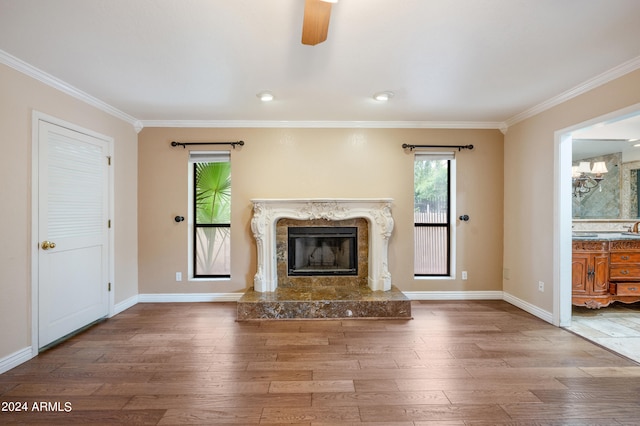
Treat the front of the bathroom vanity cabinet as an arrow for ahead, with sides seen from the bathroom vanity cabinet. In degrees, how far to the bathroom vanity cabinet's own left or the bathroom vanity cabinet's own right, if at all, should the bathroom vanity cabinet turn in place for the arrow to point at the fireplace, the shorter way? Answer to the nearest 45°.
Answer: approximately 45° to the bathroom vanity cabinet's own right

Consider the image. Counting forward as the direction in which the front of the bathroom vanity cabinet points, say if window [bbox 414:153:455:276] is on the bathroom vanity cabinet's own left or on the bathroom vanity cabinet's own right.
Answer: on the bathroom vanity cabinet's own right

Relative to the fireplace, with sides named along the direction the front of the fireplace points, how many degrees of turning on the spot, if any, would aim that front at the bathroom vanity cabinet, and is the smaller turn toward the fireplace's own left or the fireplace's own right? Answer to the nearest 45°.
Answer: approximately 90° to the fireplace's own left

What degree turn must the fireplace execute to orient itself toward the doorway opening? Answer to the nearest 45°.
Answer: approximately 90° to its left

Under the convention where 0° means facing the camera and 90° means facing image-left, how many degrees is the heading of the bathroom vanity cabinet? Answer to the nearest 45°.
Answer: approximately 0°

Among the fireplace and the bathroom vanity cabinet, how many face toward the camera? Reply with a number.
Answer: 2

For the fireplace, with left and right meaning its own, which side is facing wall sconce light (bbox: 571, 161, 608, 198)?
left

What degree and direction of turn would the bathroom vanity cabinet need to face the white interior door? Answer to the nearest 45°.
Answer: approximately 45° to its right

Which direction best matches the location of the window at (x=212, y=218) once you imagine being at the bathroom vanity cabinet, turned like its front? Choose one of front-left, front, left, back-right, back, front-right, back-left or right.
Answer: front-right

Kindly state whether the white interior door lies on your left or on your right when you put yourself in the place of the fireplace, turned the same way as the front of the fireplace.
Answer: on your right
